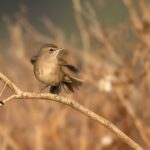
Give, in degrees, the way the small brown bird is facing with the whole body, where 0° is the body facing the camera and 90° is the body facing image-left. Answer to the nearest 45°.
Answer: approximately 45°
